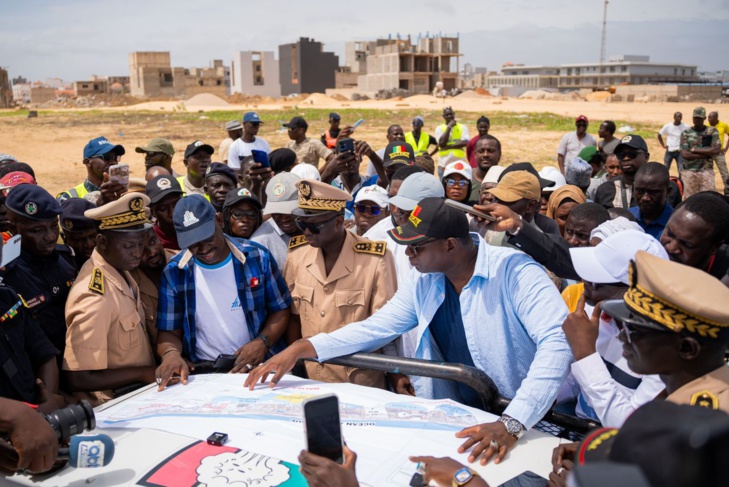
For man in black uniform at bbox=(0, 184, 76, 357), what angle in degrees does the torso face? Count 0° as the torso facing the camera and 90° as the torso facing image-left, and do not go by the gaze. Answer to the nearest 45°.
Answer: approximately 315°

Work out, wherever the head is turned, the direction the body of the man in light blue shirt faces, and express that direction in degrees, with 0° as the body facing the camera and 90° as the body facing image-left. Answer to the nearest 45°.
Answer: approximately 45°

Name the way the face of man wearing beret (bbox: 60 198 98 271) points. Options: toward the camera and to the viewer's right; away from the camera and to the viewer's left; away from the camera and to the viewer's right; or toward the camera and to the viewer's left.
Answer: toward the camera and to the viewer's right

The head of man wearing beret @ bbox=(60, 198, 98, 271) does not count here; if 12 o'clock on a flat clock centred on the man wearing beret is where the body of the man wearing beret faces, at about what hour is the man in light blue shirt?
The man in light blue shirt is roughly at 12 o'clock from the man wearing beret.

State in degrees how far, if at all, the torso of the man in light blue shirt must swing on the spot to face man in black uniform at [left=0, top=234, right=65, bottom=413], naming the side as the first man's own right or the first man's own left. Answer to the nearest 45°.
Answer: approximately 45° to the first man's own right

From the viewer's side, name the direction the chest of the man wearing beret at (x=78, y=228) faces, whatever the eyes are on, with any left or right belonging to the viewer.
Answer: facing the viewer and to the right of the viewer

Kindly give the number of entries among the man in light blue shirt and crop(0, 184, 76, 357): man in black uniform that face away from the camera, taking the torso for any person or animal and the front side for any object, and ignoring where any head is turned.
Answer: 0

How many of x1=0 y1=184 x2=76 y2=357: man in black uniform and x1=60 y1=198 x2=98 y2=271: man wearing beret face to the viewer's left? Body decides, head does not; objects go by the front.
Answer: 0
